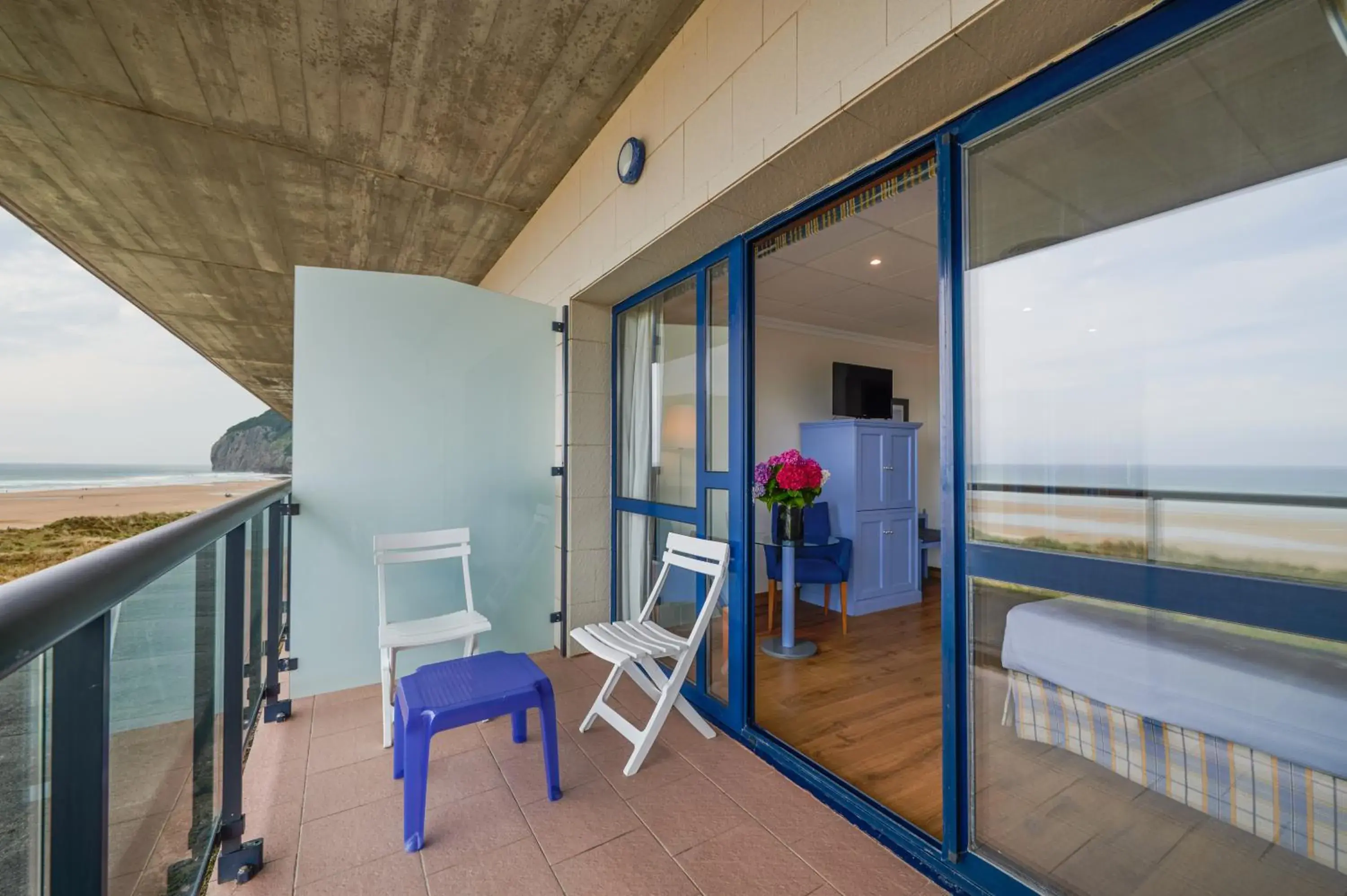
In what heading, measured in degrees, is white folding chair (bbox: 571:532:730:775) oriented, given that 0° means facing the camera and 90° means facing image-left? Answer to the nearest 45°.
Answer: approximately 45°

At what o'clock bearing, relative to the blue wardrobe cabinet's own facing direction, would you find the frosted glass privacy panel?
The frosted glass privacy panel is roughly at 3 o'clock from the blue wardrobe cabinet.

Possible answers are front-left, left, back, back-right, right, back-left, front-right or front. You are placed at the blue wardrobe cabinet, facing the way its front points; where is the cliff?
back-right

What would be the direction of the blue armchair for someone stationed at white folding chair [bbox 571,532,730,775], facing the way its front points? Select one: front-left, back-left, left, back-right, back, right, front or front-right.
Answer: back

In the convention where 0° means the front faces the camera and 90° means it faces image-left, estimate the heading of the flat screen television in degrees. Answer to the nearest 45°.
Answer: approximately 315°

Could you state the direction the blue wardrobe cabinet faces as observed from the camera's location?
facing the viewer and to the right of the viewer

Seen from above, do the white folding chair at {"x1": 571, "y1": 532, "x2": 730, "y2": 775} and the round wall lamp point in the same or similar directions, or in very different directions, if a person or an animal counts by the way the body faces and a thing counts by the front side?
same or similar directions

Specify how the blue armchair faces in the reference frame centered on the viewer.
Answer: facing the viewer

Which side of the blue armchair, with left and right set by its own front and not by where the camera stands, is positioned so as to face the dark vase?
front

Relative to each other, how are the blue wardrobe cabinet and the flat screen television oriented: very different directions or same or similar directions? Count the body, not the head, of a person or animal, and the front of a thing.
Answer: same or similar directions

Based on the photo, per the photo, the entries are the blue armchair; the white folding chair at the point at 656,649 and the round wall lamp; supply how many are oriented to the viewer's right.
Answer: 0

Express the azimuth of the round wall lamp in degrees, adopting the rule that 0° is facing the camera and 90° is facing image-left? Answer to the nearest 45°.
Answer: approximately 45°

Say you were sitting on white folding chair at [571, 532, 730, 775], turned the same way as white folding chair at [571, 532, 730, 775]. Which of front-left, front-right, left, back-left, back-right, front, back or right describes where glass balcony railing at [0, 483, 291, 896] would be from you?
front
